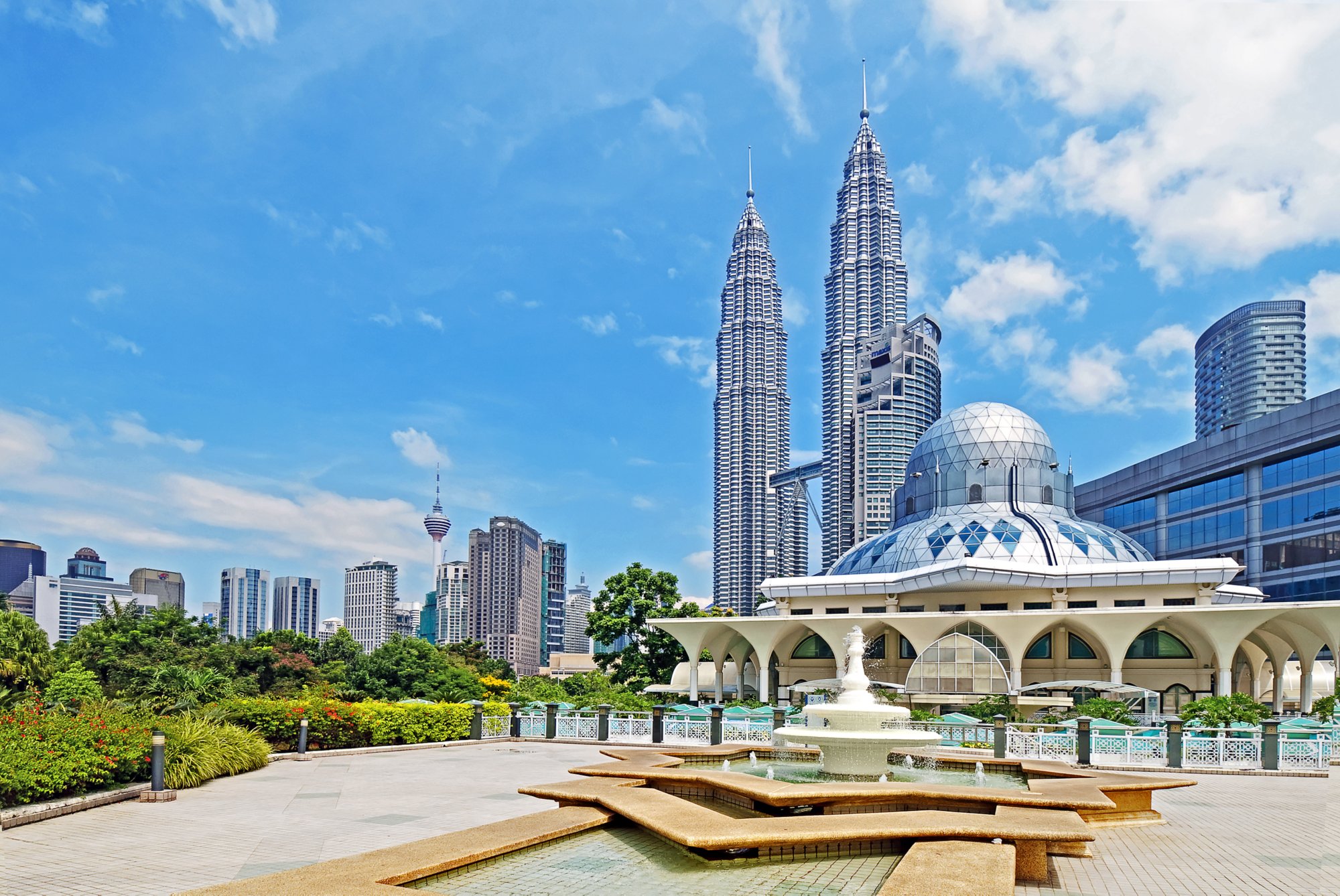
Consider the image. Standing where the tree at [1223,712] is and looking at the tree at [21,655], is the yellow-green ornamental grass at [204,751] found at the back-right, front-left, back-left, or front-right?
front-left

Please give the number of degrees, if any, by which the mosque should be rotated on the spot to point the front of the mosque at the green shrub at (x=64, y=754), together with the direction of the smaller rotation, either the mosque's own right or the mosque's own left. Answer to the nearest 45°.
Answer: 0° — it already faces it

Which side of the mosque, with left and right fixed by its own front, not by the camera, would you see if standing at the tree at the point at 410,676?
right

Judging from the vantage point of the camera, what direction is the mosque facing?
facing the viewer

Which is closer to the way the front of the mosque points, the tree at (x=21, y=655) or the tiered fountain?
the tiered fountain

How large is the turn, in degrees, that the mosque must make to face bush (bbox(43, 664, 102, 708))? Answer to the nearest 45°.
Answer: approximately 45° to its right

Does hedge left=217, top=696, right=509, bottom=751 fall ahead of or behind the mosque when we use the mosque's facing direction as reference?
ahead

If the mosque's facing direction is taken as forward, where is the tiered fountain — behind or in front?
in front
